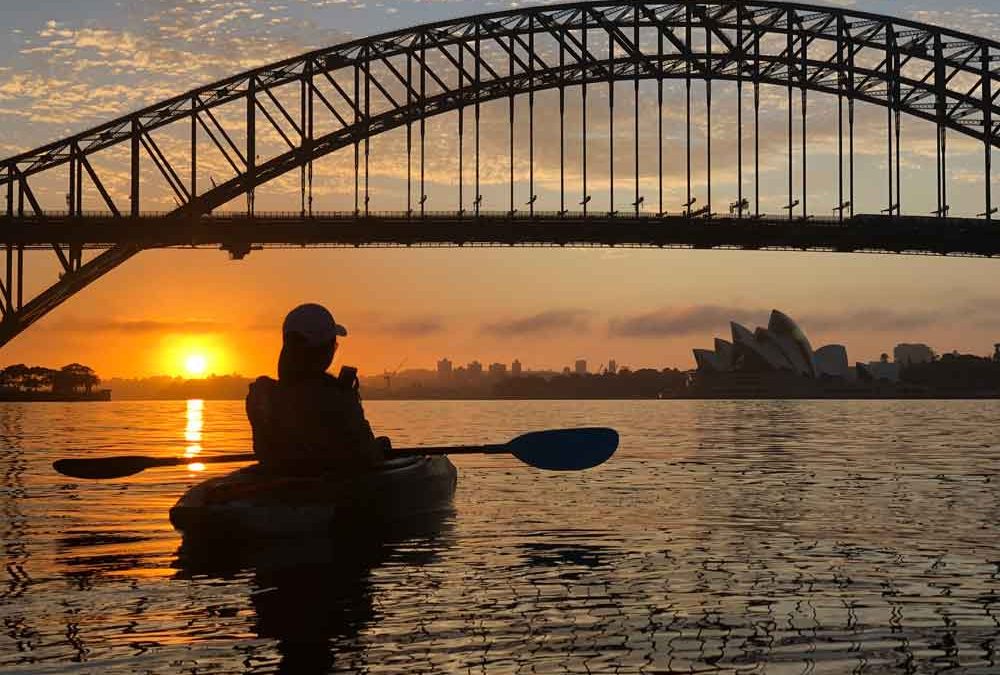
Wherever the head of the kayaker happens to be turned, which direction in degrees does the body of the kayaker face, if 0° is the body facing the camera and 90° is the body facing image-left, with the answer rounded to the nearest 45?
approximately 225°
